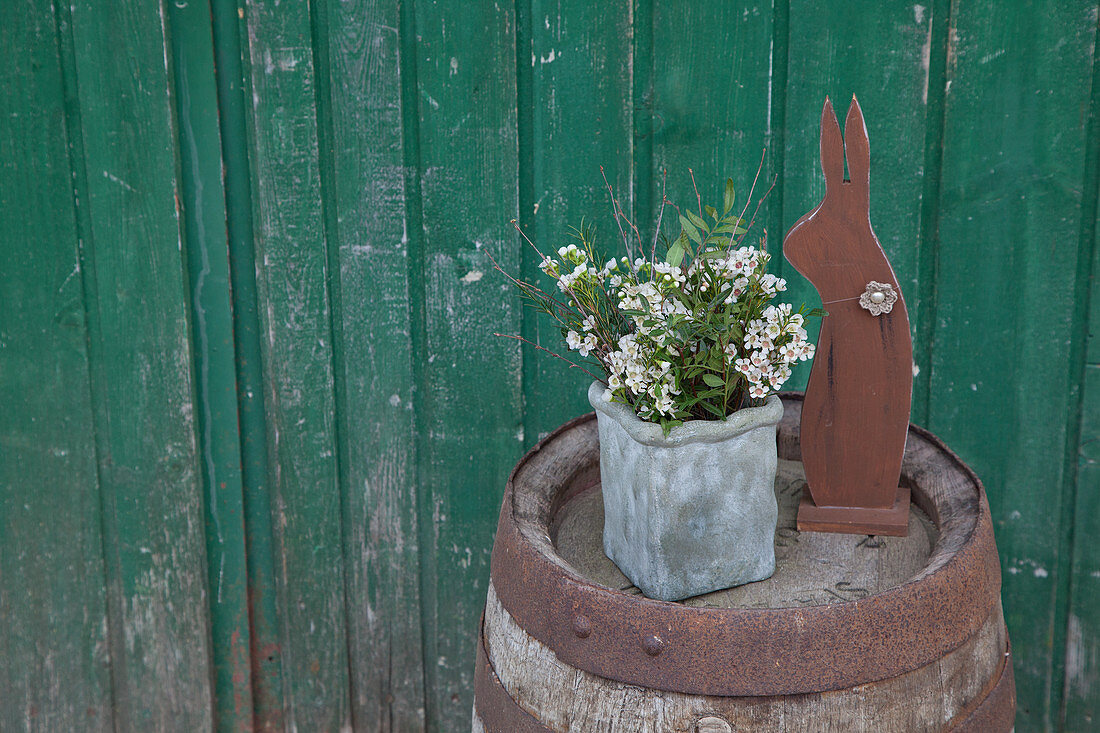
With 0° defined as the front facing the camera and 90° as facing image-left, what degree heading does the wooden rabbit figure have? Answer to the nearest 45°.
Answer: approximately 90°
